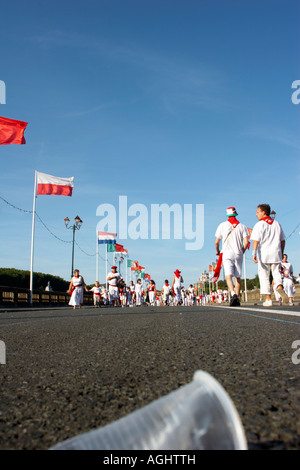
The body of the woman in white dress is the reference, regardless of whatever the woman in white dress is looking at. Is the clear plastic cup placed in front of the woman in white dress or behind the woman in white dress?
in front

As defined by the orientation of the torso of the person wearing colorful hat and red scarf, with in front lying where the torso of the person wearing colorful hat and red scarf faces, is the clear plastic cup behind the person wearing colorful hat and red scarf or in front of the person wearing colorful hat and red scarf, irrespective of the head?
behind

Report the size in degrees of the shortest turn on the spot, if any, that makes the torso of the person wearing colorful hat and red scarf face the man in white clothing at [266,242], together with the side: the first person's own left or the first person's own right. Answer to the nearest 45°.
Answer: approximately 135° to the first person's own right

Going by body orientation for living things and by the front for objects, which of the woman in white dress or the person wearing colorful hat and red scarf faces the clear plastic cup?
the woman in white dress

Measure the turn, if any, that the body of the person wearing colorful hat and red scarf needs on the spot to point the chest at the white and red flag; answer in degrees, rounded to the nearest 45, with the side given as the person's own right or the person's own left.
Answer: approximately 45° to the person's own left

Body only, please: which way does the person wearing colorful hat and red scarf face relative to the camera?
away from the camera

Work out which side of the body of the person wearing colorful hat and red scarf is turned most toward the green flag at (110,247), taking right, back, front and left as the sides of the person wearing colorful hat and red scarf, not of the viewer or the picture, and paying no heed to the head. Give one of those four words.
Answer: front

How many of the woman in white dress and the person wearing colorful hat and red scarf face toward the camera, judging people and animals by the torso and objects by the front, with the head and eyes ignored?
1

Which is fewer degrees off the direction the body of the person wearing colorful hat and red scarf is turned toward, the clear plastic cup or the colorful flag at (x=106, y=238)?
the colorful flag

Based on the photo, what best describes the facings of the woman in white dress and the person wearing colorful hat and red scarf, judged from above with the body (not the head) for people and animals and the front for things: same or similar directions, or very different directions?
very different directions

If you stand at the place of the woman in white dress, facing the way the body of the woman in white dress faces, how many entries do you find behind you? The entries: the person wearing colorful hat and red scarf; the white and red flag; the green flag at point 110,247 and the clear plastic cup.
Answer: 2

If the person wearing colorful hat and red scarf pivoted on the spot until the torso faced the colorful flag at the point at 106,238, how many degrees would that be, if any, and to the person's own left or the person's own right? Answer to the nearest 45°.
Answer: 0° — they already face it
